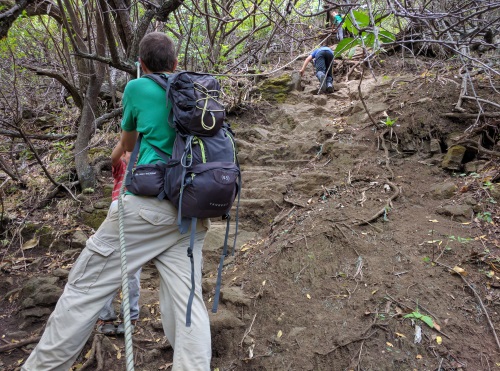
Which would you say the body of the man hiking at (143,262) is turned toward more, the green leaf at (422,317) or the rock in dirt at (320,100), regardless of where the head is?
the rock in dirt

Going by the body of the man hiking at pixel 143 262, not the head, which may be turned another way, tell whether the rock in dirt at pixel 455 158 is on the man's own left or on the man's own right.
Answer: on the man's own right

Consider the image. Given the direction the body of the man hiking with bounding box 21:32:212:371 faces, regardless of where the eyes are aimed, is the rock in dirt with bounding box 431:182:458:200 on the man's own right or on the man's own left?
on the man's own right

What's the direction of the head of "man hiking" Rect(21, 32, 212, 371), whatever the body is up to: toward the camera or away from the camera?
away from the camera

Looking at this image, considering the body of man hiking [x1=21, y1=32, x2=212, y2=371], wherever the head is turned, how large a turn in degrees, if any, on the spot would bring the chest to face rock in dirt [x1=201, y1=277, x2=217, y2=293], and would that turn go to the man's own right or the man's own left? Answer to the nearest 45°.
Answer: approximately 90° to the man's own right

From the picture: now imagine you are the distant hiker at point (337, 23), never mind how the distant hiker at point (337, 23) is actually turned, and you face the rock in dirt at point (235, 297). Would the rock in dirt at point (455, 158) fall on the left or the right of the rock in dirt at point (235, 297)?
left

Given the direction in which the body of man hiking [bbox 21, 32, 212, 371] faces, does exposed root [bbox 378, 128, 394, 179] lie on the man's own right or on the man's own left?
on the man's own right

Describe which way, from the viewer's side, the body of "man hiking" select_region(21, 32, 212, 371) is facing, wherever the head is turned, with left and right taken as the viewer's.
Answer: facing away from the viewer and to the left of the viewer
